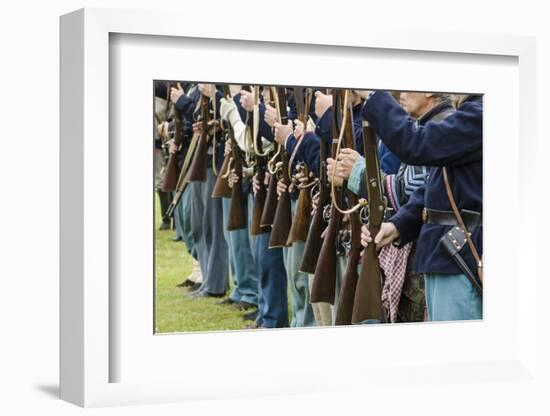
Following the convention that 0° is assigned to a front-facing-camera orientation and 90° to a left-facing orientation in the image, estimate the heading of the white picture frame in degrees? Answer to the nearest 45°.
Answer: approximately 315°
